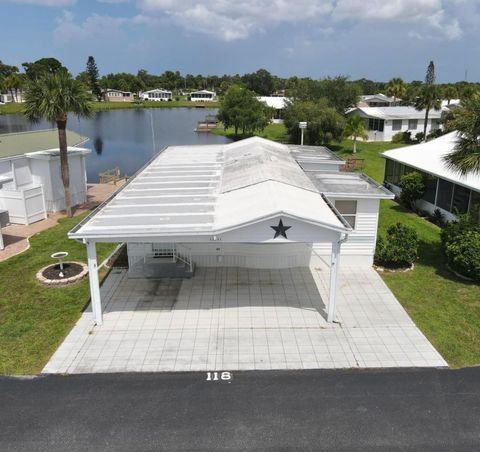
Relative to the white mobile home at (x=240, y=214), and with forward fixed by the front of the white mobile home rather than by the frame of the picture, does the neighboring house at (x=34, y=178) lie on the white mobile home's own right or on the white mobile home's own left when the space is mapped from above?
on the white mobile home's own right

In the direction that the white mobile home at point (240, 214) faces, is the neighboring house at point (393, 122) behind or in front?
behind

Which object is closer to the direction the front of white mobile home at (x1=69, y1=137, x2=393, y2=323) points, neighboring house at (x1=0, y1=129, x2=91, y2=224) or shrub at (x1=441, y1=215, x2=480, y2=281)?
the shrub

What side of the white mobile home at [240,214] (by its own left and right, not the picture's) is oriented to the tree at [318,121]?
back

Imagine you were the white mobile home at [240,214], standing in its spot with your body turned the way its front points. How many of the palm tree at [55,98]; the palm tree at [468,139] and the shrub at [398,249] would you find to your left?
2

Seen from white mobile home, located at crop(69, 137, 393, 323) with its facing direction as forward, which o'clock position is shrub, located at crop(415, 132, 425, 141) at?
The shrub is roughly at 7 o'clock from the white mobile home.

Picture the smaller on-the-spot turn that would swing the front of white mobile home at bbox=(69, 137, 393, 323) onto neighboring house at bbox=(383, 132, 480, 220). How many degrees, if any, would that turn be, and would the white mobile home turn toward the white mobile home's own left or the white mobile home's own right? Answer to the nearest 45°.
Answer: approximately 135° to the white mobile home's own left

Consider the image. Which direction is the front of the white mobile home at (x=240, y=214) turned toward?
toward the camera

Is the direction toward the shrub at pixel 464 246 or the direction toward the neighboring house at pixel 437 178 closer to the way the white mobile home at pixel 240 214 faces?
the shrub

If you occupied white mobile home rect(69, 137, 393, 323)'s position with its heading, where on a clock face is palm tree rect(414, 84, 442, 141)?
The palm tree is roughly at 7 o'clock from the white mobile home.

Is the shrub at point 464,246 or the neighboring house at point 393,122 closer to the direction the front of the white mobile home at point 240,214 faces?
the shrub

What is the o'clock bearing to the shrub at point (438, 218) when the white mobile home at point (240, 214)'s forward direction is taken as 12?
The shrub is roughly at 8 o'clock from the white mobile home.

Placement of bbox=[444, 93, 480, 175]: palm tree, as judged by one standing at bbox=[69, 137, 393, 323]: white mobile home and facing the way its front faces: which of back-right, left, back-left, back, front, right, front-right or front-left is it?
left

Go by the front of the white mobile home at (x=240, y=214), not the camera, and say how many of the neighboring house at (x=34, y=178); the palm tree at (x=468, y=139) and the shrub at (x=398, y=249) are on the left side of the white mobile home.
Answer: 2

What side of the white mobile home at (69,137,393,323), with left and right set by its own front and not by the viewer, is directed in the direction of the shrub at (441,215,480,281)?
left
